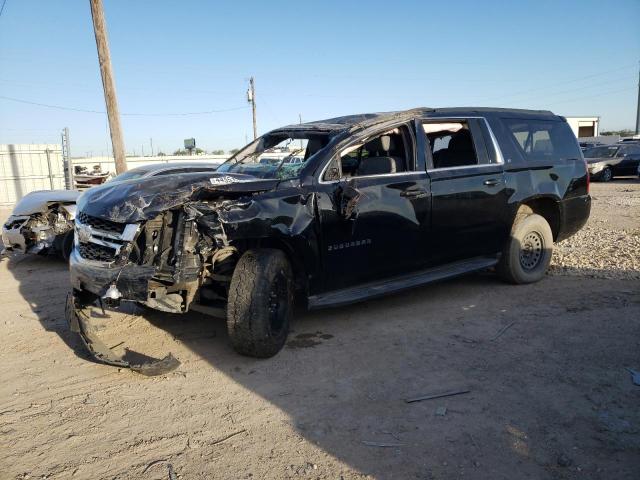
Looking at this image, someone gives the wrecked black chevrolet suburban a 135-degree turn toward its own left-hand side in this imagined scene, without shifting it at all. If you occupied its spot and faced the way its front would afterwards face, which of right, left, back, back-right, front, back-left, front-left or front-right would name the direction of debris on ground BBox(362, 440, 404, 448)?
right

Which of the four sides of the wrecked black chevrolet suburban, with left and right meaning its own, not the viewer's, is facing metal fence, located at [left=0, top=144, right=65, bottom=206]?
right

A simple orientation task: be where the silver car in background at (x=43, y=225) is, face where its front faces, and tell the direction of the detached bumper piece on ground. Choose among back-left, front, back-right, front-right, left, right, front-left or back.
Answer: front-left

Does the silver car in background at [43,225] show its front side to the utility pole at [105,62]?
no

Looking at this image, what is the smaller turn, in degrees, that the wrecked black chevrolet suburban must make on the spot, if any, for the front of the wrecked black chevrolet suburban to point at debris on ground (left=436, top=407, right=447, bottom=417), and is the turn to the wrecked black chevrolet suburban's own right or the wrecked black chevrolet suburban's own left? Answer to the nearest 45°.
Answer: approximately 90° to the wrecked black chevrolet suburban's own left

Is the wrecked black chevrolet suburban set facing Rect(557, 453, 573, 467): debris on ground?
no

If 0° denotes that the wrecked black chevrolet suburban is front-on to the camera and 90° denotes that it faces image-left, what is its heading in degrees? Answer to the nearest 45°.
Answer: approximately 45°

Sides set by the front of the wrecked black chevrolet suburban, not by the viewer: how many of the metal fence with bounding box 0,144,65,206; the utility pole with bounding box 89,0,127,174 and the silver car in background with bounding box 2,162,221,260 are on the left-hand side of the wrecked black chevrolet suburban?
0

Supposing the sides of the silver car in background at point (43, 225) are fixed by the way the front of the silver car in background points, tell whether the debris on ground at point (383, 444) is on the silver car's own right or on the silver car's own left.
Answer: on the silver car's own left

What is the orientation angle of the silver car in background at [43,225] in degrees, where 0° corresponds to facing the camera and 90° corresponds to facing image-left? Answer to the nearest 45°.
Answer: approximately 45°

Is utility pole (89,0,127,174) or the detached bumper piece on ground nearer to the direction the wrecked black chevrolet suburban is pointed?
the detached bumper piece on ground

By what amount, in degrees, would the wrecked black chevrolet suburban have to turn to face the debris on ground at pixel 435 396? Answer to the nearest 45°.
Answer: approximately 90° to its left

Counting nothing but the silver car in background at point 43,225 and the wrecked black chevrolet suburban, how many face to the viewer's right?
0

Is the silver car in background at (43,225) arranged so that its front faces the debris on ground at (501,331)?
no
